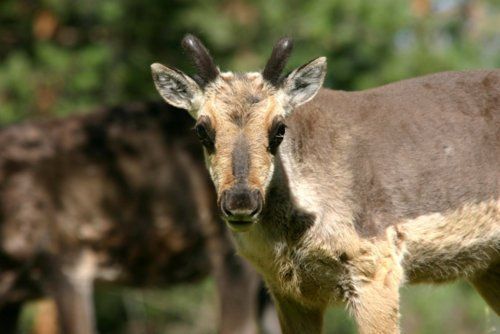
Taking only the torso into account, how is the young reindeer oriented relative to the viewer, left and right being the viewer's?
facing the viewer and to the left of the viewer

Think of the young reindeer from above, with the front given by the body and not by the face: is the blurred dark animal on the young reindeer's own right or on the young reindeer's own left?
on the young reindeer's own right
